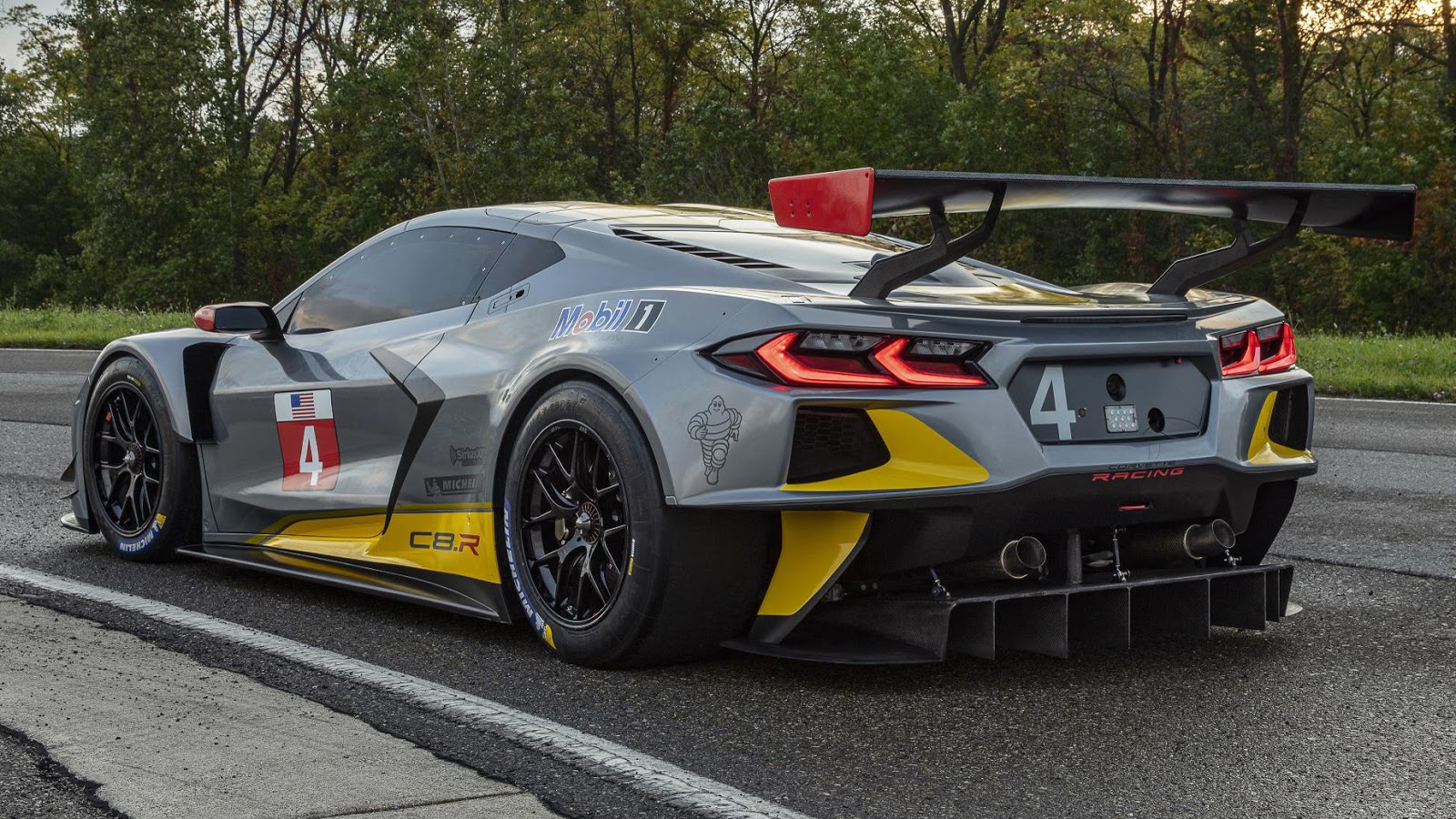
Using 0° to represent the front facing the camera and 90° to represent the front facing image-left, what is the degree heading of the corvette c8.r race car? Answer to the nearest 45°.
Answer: approximately 135°
